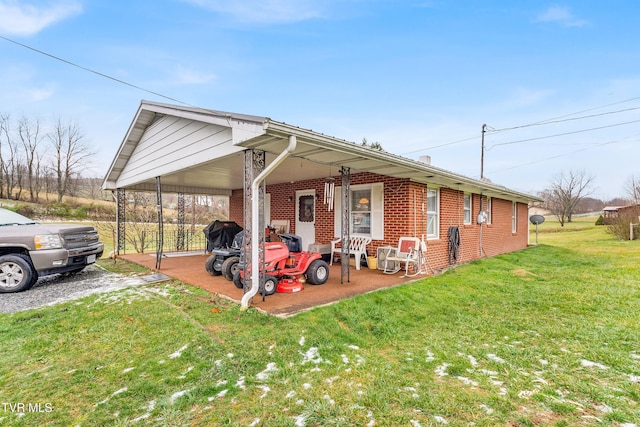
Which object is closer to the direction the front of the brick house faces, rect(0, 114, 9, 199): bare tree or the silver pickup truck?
the silver pickup truck

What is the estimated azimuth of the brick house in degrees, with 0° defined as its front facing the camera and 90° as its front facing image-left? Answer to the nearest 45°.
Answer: approximately 45°

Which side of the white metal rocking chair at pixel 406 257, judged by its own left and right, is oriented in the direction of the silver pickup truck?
front

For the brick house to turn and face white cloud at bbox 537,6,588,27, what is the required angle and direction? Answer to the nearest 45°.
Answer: approximately 135° to its left

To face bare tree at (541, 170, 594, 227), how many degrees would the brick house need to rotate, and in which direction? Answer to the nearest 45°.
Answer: approximately 180°

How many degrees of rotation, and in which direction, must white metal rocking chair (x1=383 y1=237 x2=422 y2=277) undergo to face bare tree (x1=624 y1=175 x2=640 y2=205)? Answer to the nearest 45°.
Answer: approximately 180°

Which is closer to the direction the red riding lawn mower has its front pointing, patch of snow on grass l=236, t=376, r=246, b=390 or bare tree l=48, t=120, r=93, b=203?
the patch of snow on grass
